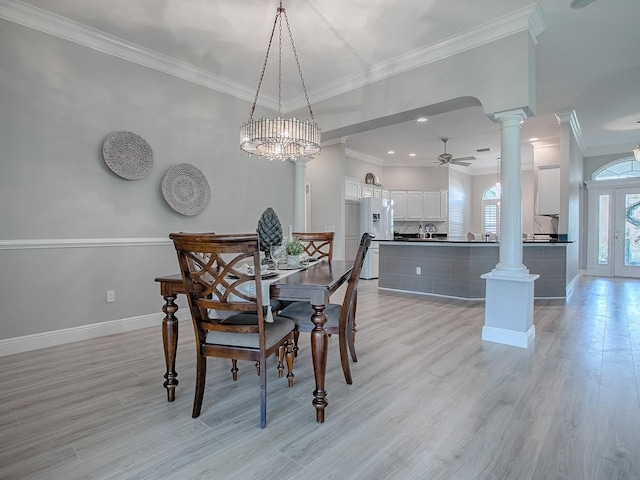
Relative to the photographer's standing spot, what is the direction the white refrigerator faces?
facing the viewer and to the right of the viewer

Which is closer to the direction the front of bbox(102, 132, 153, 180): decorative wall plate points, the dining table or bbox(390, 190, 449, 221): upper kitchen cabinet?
the dining table

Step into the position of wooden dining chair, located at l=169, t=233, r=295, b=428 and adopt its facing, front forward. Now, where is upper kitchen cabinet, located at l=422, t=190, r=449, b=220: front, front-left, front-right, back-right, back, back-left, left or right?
front

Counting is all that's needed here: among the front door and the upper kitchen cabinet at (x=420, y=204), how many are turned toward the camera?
2

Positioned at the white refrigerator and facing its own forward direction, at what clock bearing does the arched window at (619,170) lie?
The arched window is roughly at 10 o'clock from the white refrigerator.

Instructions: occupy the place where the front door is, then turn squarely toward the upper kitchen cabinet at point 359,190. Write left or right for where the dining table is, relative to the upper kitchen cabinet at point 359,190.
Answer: left

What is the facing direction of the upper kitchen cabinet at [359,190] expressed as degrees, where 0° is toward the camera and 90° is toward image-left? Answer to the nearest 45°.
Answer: approximately 315°

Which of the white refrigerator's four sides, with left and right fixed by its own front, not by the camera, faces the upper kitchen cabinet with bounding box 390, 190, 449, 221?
left

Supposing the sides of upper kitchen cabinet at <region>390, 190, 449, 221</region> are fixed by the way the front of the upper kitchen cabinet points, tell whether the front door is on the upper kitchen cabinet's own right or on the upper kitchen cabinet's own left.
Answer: on the upper kitchen cabinet's own left

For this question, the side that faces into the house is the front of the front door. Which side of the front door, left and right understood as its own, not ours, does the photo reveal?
front

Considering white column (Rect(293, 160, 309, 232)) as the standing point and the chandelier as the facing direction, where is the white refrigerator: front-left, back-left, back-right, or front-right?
back-left

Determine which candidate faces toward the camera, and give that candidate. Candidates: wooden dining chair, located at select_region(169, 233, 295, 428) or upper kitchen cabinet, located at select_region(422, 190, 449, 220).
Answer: the upper kitchen cabinet

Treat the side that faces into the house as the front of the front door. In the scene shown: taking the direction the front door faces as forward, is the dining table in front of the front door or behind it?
in front

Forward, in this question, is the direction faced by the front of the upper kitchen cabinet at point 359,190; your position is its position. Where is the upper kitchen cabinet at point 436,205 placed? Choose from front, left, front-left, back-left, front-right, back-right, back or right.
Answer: left

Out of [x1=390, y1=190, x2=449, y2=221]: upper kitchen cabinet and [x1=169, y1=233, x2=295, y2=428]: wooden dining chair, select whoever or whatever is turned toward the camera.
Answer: the upper kitchen cabinet

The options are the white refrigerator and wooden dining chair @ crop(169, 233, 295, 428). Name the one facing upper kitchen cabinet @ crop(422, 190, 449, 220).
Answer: the wooden dining chair

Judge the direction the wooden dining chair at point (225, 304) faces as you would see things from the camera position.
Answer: facing away from the viewer and to the right of the viewer

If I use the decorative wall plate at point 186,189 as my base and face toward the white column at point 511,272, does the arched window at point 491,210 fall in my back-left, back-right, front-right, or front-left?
front-left

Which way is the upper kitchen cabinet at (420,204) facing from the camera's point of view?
toward the camera

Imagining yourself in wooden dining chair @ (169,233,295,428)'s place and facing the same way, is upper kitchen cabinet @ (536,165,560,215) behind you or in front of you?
in front

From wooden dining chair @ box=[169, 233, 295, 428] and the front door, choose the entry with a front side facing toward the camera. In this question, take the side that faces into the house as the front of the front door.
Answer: the front door

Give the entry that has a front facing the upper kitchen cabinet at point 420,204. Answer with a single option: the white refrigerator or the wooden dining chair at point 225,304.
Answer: the wooden dining chair
